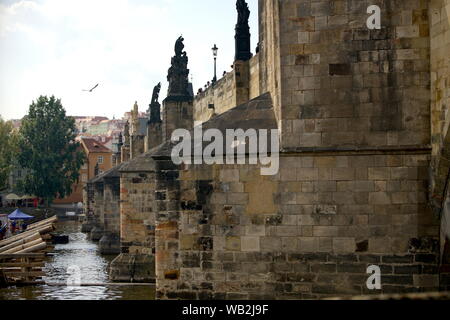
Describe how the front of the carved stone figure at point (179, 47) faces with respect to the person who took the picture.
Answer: facing to the right of the viewer

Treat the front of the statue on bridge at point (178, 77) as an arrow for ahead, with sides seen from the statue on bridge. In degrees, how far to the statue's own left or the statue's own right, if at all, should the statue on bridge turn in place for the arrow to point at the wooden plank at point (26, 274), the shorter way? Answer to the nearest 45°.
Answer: approximately 135° to the statue's own right

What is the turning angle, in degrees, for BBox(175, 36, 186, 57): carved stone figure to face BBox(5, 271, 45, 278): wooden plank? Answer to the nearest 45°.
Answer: approximately 135° to its right

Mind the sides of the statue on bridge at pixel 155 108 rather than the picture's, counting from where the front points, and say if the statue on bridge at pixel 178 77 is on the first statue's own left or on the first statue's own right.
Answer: on the first statue's own right

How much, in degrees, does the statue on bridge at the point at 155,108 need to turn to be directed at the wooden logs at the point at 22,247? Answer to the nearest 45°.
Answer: approximately 90° to its right

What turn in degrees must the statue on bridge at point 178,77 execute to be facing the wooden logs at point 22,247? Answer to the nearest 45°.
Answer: approximately 135° to its right

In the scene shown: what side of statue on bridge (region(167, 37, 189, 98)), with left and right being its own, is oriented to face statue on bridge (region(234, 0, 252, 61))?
right

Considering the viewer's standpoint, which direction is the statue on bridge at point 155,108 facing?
facing to the right of the viewer
